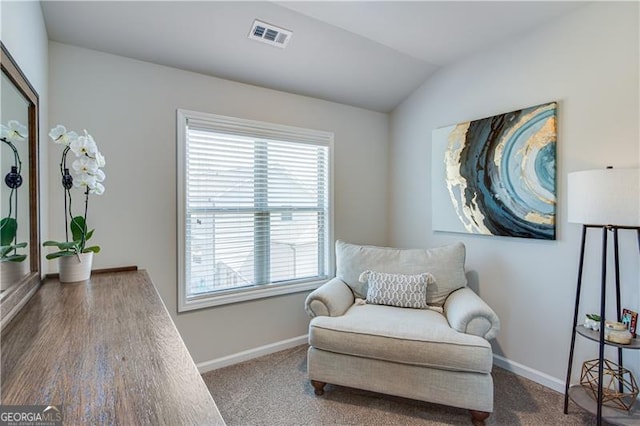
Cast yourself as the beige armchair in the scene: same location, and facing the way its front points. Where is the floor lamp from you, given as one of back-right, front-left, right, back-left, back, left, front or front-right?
left

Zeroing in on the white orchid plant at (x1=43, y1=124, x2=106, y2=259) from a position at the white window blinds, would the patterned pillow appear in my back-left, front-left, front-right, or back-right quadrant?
back-left

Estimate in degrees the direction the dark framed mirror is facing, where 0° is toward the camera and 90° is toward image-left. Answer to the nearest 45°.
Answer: approximately 270°

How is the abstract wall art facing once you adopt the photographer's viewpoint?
facing the viewer and to the left of the viewer

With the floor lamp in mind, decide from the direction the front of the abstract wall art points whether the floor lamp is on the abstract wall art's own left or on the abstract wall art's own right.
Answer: on the abstract wall art's own left

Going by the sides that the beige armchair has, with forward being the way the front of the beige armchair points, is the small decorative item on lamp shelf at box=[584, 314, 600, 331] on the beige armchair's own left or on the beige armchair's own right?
on the beige armchair's own left

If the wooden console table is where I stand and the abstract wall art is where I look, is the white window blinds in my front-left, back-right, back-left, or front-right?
front-left

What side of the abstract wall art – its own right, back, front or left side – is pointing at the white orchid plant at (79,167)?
front

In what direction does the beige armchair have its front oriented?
toward the camera
